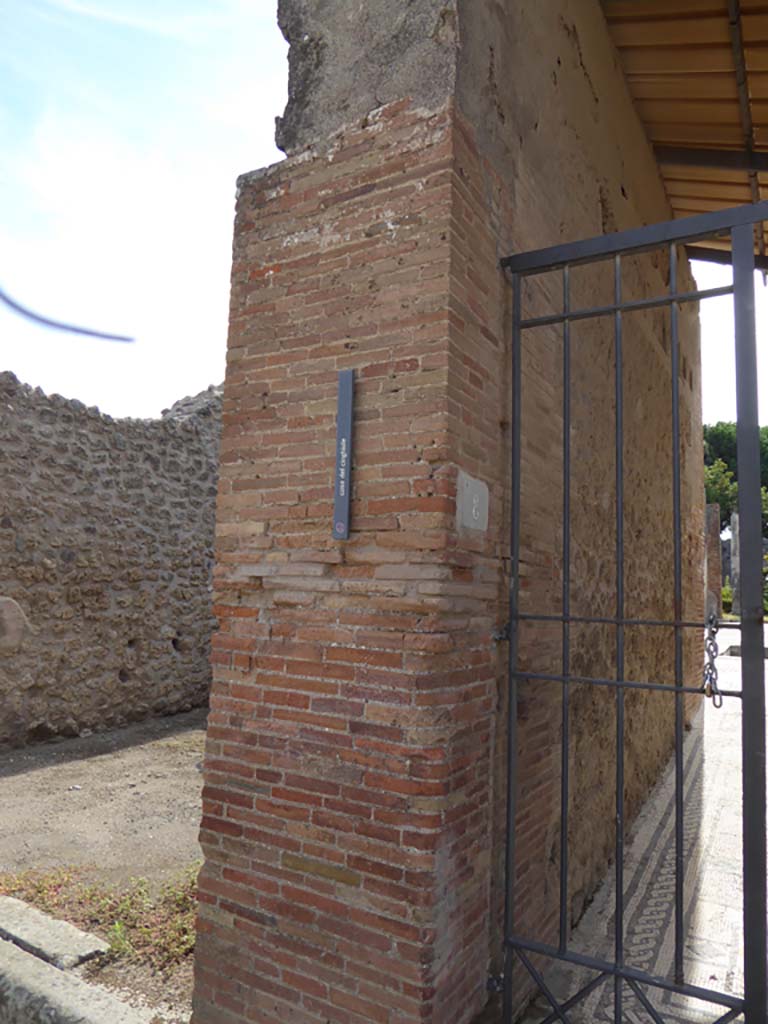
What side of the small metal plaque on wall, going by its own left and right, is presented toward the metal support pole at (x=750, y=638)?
left

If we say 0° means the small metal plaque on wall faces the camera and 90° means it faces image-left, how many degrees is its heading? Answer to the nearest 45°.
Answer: approximately 0°

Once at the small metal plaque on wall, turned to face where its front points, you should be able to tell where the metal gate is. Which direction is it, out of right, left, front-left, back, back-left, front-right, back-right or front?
left
